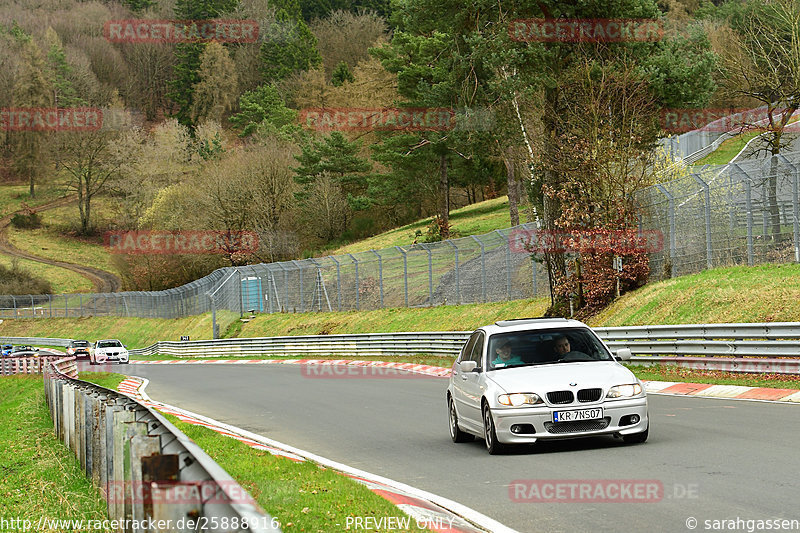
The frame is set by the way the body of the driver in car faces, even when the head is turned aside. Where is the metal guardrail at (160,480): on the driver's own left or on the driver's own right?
on the driver's own right

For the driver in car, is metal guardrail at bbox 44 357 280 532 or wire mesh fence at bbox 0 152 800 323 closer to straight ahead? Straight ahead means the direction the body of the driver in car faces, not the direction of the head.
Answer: the metal guardrail

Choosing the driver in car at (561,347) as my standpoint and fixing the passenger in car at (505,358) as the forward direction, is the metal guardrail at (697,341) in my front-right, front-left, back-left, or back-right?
back-right

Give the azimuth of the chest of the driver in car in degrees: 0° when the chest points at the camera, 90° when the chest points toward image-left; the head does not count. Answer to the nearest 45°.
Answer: approximately 315°

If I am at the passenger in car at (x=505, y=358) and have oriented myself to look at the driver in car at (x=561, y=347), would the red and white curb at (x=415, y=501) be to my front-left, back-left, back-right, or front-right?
back-right

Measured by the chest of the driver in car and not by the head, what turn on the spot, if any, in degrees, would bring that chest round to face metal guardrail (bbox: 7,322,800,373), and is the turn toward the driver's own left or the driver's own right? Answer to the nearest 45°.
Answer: approximately 135° to the driver's own left

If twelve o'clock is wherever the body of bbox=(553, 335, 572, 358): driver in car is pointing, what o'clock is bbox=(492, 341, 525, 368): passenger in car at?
The passenger in car is roughly at 4 o'clock from the driver in car.

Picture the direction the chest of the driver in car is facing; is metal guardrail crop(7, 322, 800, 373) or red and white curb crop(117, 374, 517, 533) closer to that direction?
the red and white curb

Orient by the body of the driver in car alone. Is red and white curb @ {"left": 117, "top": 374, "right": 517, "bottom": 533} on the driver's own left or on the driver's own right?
on the driver's own right
